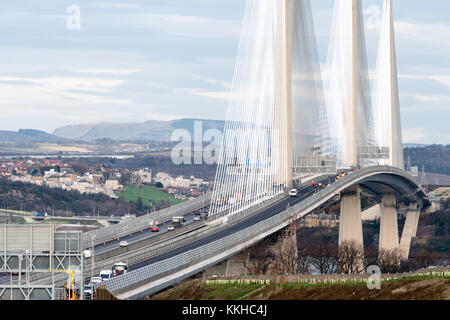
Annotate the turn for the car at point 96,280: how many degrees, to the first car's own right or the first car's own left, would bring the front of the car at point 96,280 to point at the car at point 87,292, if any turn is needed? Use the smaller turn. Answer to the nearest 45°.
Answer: approximately 45° to the first car's own left

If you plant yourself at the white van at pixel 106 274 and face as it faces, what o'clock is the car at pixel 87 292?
The car is roughly at 11 o'clock from the white van.

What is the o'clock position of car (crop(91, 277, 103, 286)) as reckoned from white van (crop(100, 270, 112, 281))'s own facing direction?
The car is roughly at 11 o'clock from the white van.

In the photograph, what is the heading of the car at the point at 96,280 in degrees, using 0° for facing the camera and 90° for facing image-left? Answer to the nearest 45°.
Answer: approximately 45°

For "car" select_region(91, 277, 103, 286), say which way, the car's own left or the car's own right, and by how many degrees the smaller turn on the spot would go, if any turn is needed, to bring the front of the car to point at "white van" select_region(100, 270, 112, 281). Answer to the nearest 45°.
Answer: approximately 135° to the car's own right

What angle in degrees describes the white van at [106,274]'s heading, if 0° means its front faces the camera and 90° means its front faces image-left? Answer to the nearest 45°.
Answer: approximately 45°
